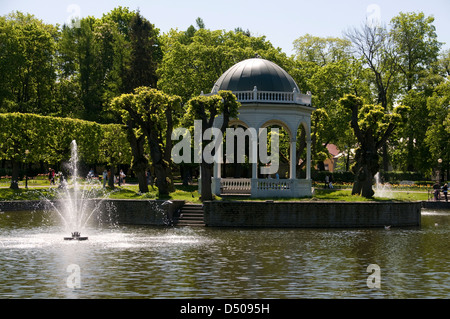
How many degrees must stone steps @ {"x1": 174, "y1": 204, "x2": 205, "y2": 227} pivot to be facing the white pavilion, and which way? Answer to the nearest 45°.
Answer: approximately 135° to its left

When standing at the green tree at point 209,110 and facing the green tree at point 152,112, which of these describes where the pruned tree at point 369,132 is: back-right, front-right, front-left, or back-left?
back-right

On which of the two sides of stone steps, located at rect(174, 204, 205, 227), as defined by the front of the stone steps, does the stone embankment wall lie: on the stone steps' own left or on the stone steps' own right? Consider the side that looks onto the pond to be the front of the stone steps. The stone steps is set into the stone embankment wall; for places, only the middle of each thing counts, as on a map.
on the stone steps' own left

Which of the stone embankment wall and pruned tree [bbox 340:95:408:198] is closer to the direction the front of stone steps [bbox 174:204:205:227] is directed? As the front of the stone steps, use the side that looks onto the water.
the stone embankment wall

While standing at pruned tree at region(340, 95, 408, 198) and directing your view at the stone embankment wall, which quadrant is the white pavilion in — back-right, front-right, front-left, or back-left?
front-right

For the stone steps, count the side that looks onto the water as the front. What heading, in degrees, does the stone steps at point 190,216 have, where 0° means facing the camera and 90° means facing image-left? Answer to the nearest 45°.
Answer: approximately 0°

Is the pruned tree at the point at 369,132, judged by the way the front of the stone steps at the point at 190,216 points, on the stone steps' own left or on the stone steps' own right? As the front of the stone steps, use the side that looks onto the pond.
on the stone steps' own left

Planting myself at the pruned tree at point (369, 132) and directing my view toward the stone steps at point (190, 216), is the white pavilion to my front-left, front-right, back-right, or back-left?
front-right

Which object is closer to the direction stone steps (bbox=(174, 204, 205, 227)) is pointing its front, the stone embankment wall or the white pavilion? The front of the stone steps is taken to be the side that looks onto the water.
the stone embankment wall

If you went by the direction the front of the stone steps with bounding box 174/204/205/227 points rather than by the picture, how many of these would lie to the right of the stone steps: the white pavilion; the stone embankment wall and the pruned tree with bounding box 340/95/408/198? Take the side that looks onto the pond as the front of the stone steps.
0
